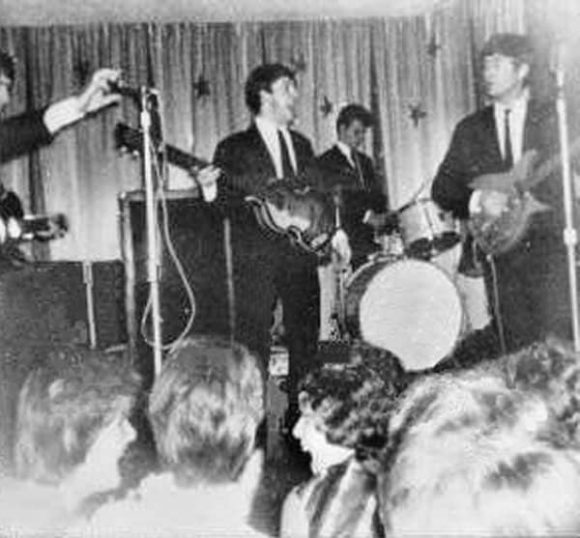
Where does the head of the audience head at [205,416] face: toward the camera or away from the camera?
away from the camera

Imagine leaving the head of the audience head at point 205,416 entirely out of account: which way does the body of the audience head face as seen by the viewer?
away from the camera

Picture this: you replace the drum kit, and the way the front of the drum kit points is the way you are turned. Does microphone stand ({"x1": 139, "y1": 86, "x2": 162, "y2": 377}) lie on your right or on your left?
on your right

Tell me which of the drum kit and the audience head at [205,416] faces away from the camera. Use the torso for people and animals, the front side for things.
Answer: the audience head

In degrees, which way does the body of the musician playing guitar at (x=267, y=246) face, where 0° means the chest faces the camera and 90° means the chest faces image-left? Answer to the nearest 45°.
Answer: approximately 315°

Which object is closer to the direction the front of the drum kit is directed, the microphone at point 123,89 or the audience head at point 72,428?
the audience head

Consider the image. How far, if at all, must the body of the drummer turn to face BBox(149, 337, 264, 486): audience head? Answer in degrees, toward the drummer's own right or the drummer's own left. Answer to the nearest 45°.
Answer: approximately 45° to the drummer's own right

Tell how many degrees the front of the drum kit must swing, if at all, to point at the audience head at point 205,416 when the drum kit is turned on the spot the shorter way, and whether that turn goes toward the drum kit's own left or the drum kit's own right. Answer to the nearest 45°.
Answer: approximately 45° to the drum kit's own right

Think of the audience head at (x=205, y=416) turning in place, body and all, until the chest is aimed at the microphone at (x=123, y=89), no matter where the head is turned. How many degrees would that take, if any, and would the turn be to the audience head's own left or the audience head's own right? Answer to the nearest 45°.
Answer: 0° — they already face it
